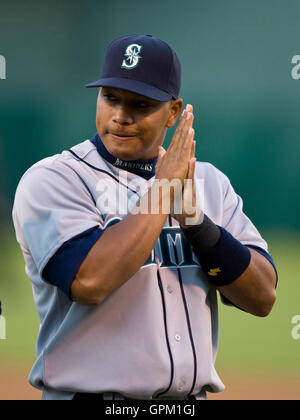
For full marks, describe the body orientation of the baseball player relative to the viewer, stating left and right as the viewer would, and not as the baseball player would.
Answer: facing the viewer and to the right of the viewer

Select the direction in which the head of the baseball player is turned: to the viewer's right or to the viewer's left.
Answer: to the viewer's left
